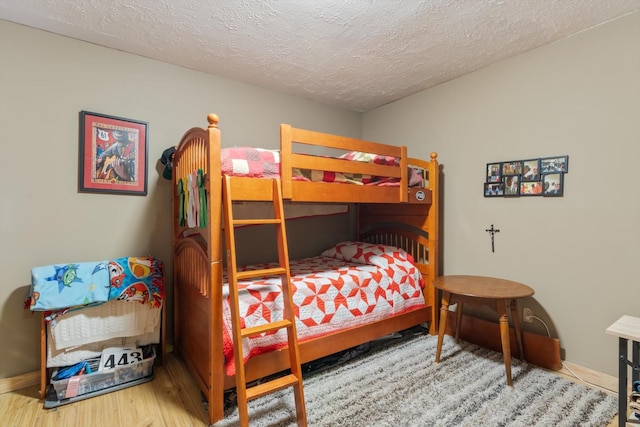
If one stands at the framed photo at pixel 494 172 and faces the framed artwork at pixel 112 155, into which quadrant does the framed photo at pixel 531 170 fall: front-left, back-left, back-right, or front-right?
back-left

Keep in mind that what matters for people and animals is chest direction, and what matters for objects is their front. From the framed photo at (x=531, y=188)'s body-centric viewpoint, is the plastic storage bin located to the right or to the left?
on its right

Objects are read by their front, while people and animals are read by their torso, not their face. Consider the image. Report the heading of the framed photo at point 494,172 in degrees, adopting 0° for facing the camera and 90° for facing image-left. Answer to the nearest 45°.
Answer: approximately 0°

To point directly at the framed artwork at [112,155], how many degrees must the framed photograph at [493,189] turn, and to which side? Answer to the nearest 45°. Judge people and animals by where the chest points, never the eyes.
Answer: approximately 45° to its right
